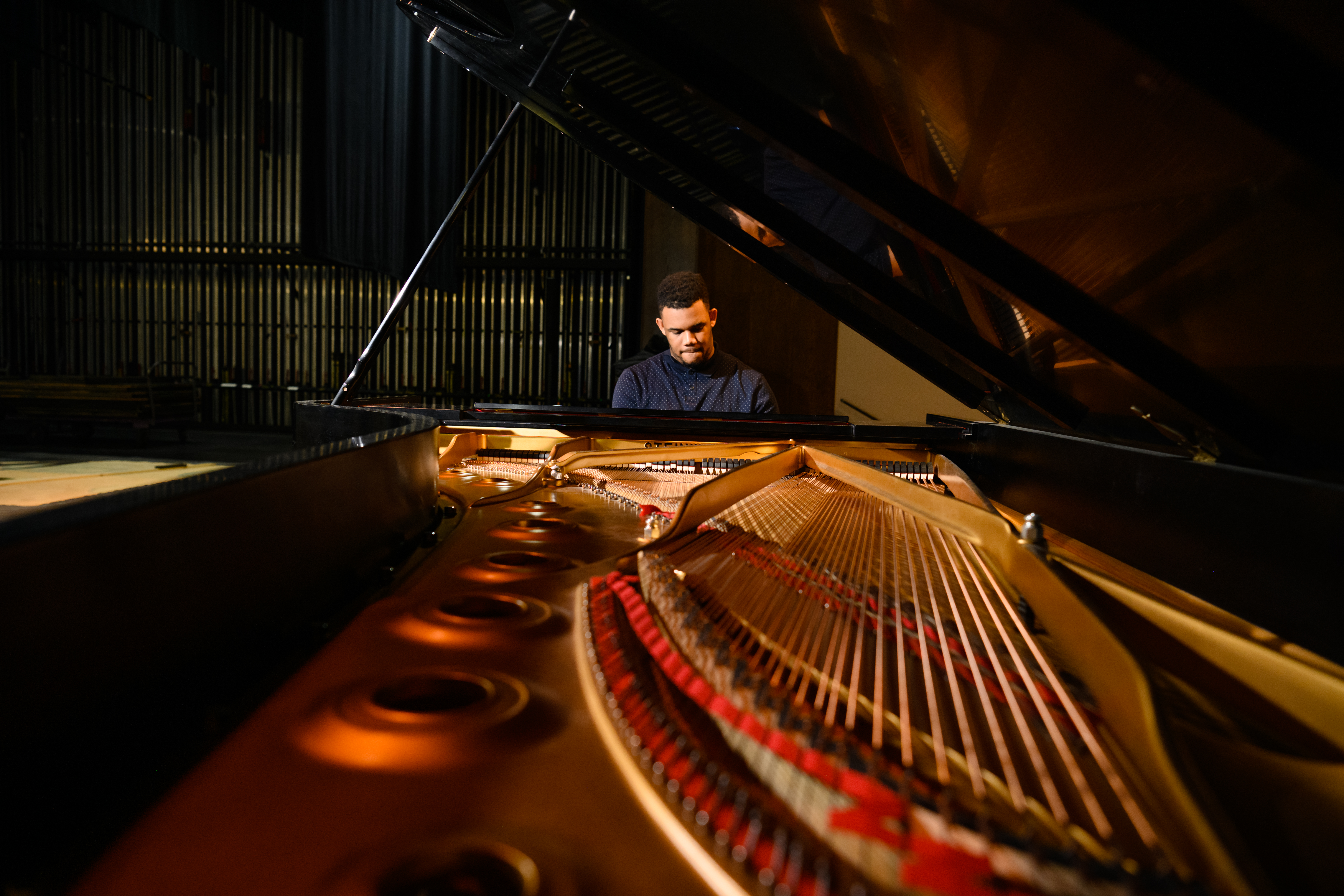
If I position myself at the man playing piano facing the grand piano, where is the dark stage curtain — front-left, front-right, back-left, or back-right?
back-right

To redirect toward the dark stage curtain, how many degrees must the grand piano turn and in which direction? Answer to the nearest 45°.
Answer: approximately 45° to its left

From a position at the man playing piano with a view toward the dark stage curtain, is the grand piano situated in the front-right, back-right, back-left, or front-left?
back-left

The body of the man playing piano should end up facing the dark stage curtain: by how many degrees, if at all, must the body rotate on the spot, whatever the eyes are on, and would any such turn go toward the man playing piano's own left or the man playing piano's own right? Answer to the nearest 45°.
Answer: approximately 90° to the man playing piano's own right

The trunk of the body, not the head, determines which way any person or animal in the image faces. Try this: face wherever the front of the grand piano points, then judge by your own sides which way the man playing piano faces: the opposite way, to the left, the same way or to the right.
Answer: the opposite way

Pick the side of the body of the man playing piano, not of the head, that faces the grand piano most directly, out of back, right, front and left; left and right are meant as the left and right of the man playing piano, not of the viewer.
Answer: front

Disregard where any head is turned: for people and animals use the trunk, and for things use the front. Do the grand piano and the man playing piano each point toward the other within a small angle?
yes

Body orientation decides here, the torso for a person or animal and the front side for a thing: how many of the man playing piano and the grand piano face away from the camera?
1

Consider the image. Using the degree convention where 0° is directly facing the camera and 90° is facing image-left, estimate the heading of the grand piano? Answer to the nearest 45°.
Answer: approximately 180°

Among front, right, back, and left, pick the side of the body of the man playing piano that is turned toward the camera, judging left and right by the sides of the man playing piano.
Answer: front

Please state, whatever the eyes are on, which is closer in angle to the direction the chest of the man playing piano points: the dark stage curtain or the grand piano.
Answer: the grand piano

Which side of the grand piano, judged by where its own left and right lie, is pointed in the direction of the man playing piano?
front
